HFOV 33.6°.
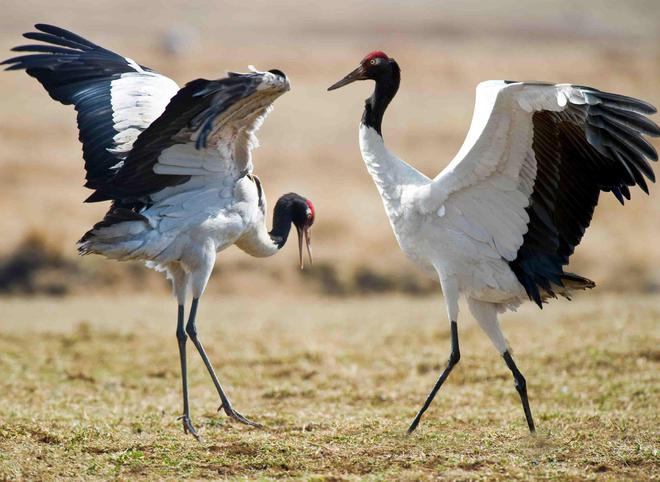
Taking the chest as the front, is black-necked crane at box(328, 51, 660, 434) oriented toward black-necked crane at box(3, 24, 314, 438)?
yes

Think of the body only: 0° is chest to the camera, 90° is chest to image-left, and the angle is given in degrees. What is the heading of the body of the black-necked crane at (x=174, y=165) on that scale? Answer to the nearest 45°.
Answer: approximately 270°

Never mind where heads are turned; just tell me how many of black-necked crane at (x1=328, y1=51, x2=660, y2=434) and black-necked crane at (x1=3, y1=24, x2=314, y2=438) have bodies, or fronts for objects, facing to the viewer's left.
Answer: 1

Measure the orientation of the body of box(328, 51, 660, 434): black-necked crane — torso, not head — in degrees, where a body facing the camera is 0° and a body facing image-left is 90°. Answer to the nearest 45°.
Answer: approximately 90°

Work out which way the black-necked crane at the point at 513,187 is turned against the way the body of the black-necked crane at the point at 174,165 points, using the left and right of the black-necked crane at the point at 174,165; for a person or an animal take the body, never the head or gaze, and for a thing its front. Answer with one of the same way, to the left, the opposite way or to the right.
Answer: the opposite way

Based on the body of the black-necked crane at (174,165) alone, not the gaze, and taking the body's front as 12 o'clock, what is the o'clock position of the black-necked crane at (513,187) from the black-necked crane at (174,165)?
the black-necked crane at (513,187) is roughly at 1 o'clock from the black-necked crane at (174,165).
